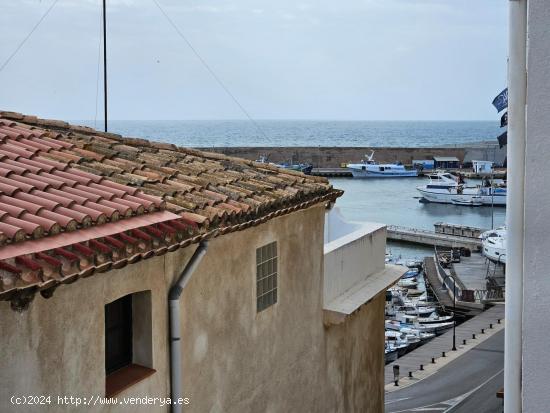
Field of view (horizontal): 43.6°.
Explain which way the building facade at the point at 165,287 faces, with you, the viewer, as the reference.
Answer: facing the viewer and to the right of the viewer
